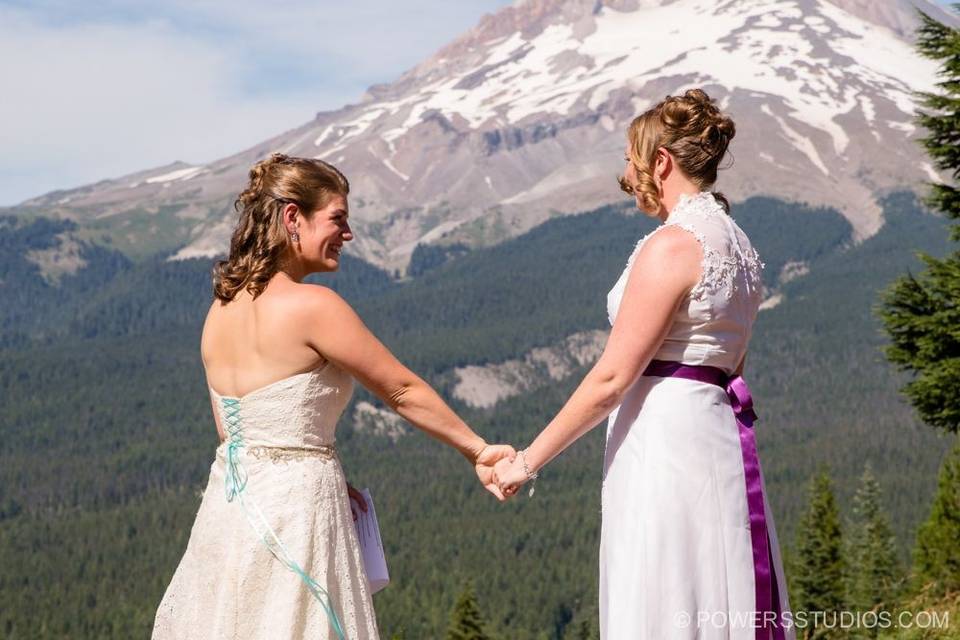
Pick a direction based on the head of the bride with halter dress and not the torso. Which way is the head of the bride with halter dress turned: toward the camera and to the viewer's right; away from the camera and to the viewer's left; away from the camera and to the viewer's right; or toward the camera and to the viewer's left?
away from the camera and to the viewer's left

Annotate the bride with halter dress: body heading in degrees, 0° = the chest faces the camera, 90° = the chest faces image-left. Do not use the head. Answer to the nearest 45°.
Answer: approximately 135°

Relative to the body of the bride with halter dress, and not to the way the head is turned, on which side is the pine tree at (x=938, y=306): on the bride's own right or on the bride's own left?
on the bride's own right
